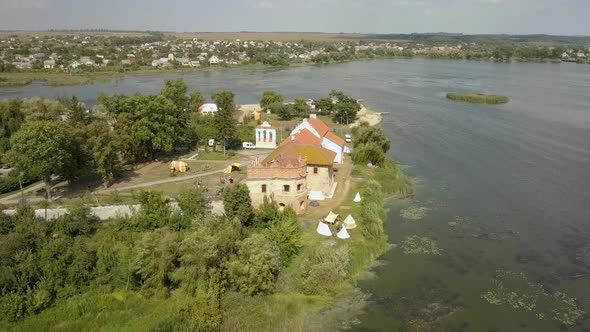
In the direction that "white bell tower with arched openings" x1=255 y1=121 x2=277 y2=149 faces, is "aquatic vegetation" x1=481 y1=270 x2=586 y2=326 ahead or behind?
ahead

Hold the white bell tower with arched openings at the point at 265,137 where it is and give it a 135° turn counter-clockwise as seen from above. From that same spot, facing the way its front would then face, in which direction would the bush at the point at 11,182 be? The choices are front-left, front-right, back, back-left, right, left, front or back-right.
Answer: back

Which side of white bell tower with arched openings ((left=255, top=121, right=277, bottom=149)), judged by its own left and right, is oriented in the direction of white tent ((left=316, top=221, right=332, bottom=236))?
front

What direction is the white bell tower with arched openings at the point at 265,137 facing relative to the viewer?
toward the camera

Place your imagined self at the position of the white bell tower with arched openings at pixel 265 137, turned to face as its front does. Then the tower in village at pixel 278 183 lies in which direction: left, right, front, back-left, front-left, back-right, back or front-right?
front

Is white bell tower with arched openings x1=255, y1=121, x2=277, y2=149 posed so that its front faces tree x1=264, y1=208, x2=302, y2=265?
yes

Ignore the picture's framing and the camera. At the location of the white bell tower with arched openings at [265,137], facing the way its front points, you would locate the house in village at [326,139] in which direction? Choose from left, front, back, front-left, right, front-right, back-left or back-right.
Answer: front-left

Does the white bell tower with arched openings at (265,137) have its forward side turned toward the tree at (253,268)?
yes

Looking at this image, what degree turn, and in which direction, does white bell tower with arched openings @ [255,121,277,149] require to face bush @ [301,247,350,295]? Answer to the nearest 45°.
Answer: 0° — it already faces it

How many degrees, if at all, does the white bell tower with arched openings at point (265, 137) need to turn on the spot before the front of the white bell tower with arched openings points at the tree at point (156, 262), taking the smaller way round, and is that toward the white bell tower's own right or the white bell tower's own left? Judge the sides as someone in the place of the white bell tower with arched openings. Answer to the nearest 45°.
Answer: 0° — it already faces it

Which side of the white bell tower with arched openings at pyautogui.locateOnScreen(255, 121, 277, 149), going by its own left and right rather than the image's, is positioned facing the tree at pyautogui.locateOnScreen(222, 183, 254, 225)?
front

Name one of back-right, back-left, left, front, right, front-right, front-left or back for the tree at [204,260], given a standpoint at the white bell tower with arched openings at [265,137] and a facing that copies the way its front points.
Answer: front
